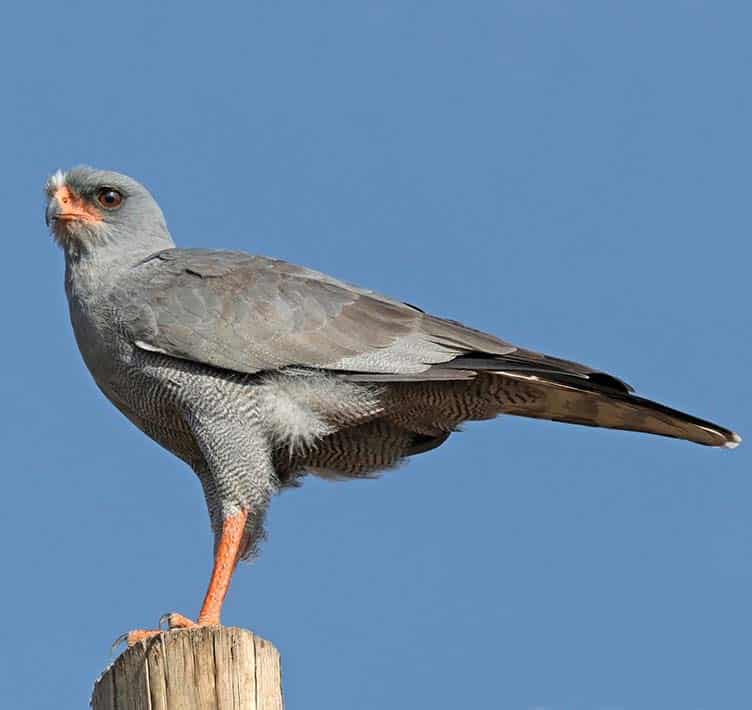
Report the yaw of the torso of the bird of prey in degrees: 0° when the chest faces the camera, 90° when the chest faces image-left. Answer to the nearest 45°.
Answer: approximately 90°
